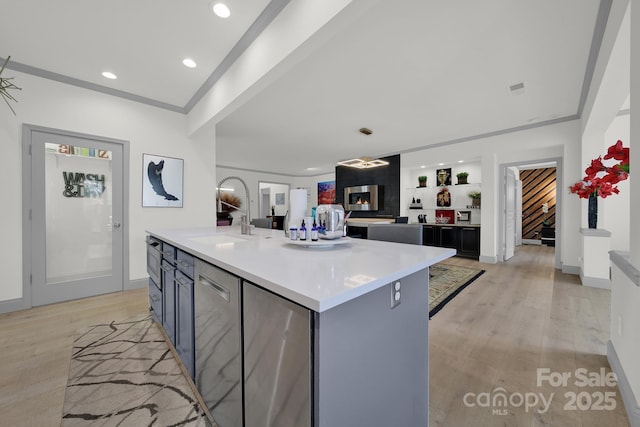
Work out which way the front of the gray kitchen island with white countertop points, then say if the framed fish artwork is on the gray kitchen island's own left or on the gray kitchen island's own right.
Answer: on the gray kitchen island's own right

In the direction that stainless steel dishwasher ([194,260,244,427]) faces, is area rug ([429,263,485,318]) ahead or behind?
behind

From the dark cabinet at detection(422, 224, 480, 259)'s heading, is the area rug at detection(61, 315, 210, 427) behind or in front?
in front

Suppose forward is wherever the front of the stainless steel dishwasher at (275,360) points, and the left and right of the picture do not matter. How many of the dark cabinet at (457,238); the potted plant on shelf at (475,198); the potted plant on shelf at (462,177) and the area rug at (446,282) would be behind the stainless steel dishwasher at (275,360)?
4

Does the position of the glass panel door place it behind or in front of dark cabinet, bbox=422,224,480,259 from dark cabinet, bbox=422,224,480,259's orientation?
in front

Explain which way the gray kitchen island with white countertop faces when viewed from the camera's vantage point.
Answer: facing the viewer and to the left of the viewer

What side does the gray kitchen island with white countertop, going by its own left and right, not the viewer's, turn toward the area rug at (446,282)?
back

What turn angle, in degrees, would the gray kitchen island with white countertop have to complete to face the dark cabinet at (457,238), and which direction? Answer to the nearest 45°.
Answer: approximately 180°

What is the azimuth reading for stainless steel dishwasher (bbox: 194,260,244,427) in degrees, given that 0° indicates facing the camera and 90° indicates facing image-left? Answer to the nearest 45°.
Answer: approximately 45°
